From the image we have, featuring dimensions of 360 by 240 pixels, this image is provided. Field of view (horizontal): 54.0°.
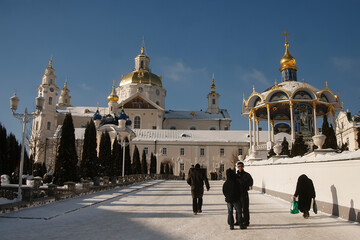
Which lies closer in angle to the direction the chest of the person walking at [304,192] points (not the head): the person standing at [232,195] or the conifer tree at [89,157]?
the conifer tree

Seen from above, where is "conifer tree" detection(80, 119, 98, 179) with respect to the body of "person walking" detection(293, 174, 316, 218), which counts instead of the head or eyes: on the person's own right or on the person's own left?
on the person's own left

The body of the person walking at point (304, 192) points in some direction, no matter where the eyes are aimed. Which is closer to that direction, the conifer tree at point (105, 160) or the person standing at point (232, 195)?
the conifer tree

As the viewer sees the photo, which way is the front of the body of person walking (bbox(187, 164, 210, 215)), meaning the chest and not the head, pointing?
away from the camera

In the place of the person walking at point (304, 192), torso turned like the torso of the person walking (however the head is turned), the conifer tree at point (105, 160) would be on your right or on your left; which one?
on your left

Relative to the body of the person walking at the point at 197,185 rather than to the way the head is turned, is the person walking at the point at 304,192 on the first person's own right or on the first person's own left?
on the first person's own right

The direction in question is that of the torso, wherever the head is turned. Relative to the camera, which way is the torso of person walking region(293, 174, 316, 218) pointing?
away from the camera

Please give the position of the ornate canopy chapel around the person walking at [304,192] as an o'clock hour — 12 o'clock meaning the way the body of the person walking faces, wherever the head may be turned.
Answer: The ornate canopy chapel is roughly at 12 o'clock from the person walking.

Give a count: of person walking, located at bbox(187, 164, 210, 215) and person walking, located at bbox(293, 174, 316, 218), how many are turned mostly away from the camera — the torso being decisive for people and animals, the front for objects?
2
